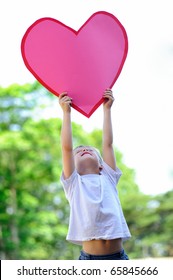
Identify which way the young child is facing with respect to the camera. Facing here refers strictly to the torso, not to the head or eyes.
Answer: toward the camera
